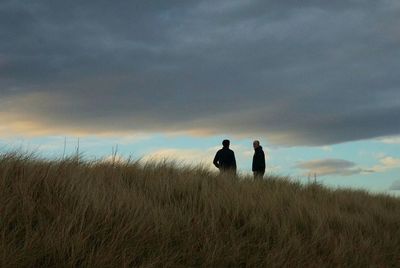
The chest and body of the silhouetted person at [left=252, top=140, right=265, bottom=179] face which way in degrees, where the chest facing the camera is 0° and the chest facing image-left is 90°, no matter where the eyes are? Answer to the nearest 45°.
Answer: approximately 90°

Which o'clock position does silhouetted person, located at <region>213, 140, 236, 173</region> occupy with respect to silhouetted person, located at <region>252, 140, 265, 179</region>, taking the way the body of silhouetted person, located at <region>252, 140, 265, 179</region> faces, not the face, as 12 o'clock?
silhouetted person, located at <region>213, 140, 236, 173</region> is roughly at 11 o'clock from silhouetted person, located at <region>252, 140, 265, 179</region>.
